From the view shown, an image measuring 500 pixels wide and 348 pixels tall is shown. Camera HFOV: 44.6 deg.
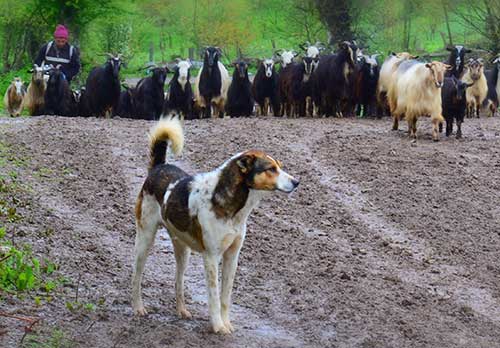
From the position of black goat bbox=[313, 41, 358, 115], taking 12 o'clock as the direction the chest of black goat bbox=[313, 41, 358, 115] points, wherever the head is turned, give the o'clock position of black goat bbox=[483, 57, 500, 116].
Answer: black goat bbox=[483, 57, 500, 116] is roughly at 9 o'clock from black goat bbox=[313, 41, 358, 115].

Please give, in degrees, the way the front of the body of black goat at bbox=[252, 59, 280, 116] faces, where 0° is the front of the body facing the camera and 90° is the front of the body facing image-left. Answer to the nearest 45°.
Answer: approximately 0°

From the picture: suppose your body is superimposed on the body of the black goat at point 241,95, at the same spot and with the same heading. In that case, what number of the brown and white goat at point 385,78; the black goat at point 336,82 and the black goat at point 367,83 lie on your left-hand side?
3
